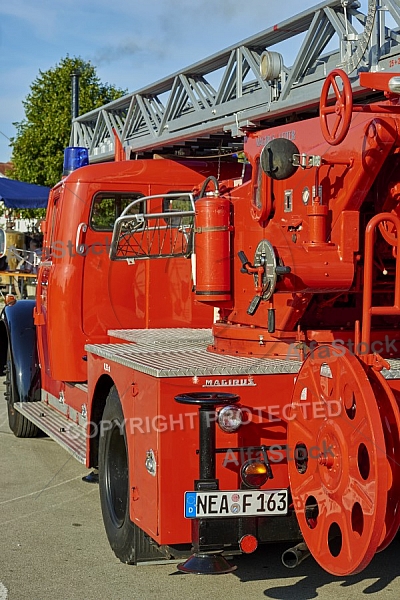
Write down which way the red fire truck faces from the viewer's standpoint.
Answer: facing away from the viewer and to the left of the viewer

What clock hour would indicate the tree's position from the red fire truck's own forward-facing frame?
The tree is roughly at 1 o'clock from the red fire truck.

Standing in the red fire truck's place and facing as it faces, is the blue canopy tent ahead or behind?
ahead
